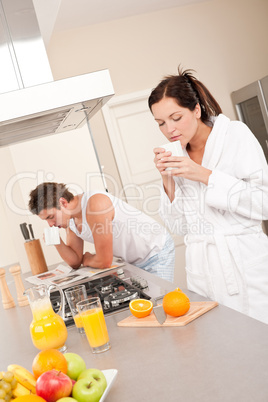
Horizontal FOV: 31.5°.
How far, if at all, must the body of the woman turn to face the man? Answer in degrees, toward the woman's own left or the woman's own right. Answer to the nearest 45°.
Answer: approximately 90° to the woman's own right

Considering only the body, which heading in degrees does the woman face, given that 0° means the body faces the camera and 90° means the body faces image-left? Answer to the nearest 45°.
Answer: approximately 45°

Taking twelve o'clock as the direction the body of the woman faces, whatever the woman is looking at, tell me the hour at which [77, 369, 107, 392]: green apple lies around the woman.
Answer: The green apple is roughly at 11 o'clock from the woman.

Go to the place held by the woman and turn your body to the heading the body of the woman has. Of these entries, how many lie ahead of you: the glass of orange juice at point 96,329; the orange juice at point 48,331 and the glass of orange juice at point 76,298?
3

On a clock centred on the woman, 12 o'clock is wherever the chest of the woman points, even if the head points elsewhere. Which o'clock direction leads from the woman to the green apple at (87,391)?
The green apple is roughly at 11 o'clock from the woman.
